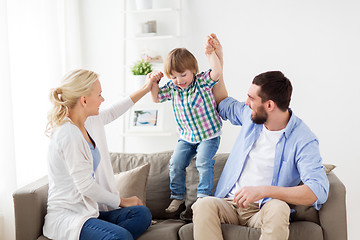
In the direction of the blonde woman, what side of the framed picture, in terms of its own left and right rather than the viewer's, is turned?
front

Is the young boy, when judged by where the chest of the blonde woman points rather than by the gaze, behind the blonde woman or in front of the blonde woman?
in front

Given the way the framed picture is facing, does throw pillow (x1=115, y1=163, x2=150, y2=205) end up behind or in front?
in front

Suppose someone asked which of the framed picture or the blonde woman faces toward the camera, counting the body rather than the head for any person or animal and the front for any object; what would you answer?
the framed picture

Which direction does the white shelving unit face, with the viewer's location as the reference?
facing the viewer

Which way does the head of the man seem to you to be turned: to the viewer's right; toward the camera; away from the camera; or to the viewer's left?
to the viewer's left

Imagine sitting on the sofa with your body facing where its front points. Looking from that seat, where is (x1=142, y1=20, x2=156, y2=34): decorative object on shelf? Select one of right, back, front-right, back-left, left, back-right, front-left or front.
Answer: back

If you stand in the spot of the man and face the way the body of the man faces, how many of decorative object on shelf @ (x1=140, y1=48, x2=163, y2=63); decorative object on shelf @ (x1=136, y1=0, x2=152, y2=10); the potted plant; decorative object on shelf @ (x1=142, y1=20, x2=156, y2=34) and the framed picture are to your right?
5

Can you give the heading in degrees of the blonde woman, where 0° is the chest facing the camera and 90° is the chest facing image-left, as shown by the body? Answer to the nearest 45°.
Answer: approximately 270°

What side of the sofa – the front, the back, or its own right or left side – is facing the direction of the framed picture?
back

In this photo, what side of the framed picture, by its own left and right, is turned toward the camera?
front
